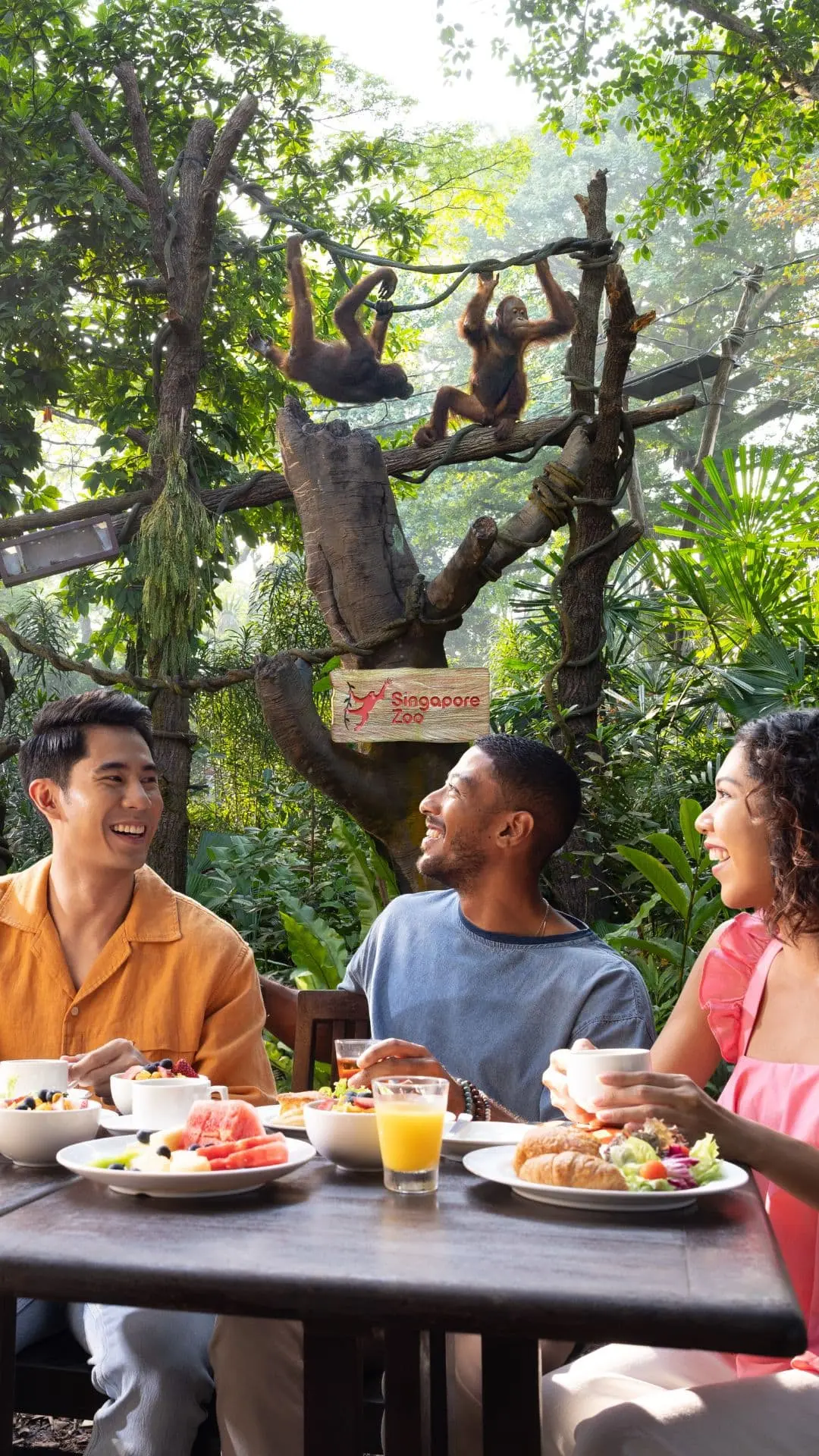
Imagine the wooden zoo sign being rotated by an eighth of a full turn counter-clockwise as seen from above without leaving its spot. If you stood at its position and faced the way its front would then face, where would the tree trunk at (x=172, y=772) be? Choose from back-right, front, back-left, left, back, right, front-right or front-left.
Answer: back

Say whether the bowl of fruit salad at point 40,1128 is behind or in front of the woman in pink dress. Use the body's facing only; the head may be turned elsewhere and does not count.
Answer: in front

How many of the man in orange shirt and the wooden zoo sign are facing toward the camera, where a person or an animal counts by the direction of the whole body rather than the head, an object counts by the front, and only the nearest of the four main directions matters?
2

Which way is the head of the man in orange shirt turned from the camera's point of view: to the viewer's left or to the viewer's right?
to the viewer's right

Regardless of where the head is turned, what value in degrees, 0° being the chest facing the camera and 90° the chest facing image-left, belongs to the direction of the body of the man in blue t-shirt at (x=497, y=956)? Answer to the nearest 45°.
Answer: approximately 45°

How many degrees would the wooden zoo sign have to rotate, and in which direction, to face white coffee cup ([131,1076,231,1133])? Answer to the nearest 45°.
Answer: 0° — it already faces it

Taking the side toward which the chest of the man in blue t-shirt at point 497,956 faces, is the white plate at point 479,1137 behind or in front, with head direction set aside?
in front

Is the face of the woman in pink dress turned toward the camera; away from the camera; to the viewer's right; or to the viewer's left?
to the viewer's left

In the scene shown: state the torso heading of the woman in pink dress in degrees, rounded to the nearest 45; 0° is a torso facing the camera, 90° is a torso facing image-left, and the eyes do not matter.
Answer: approximately 45°

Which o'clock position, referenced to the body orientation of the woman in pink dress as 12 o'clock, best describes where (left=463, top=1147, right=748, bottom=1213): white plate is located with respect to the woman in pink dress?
The white plate is roughly at 11 o'clock from the woman in pink dress.

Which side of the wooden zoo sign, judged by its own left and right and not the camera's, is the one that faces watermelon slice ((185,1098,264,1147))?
front
